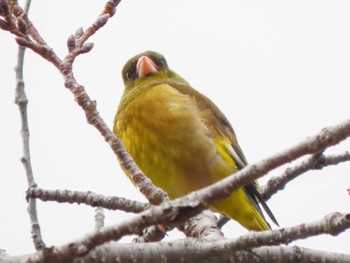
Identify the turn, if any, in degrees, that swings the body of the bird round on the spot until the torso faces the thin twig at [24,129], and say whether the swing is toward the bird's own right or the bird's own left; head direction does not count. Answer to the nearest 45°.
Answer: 0° — it already faces it

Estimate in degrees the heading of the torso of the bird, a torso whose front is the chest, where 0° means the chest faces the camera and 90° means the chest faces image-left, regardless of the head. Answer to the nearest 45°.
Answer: approximately 45°
